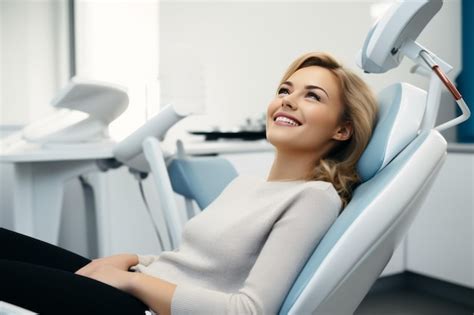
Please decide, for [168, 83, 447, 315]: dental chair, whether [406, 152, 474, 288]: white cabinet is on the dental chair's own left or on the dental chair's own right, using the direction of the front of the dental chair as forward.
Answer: on the dental chair's own right

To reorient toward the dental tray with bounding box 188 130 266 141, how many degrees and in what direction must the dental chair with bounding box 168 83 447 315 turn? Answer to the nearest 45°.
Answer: approximately 90° to its right

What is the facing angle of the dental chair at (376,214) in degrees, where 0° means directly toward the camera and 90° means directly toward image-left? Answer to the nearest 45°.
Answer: approximately 90°

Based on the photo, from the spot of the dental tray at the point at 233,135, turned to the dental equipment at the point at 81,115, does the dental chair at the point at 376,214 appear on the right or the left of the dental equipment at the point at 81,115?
left

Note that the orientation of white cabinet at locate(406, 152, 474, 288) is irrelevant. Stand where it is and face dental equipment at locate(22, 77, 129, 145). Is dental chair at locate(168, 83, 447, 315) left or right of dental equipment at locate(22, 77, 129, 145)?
left

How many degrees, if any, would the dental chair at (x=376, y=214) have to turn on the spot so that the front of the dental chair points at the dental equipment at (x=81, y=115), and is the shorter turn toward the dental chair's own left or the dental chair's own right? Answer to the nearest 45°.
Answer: approximately 45° to the dental chair's own right
